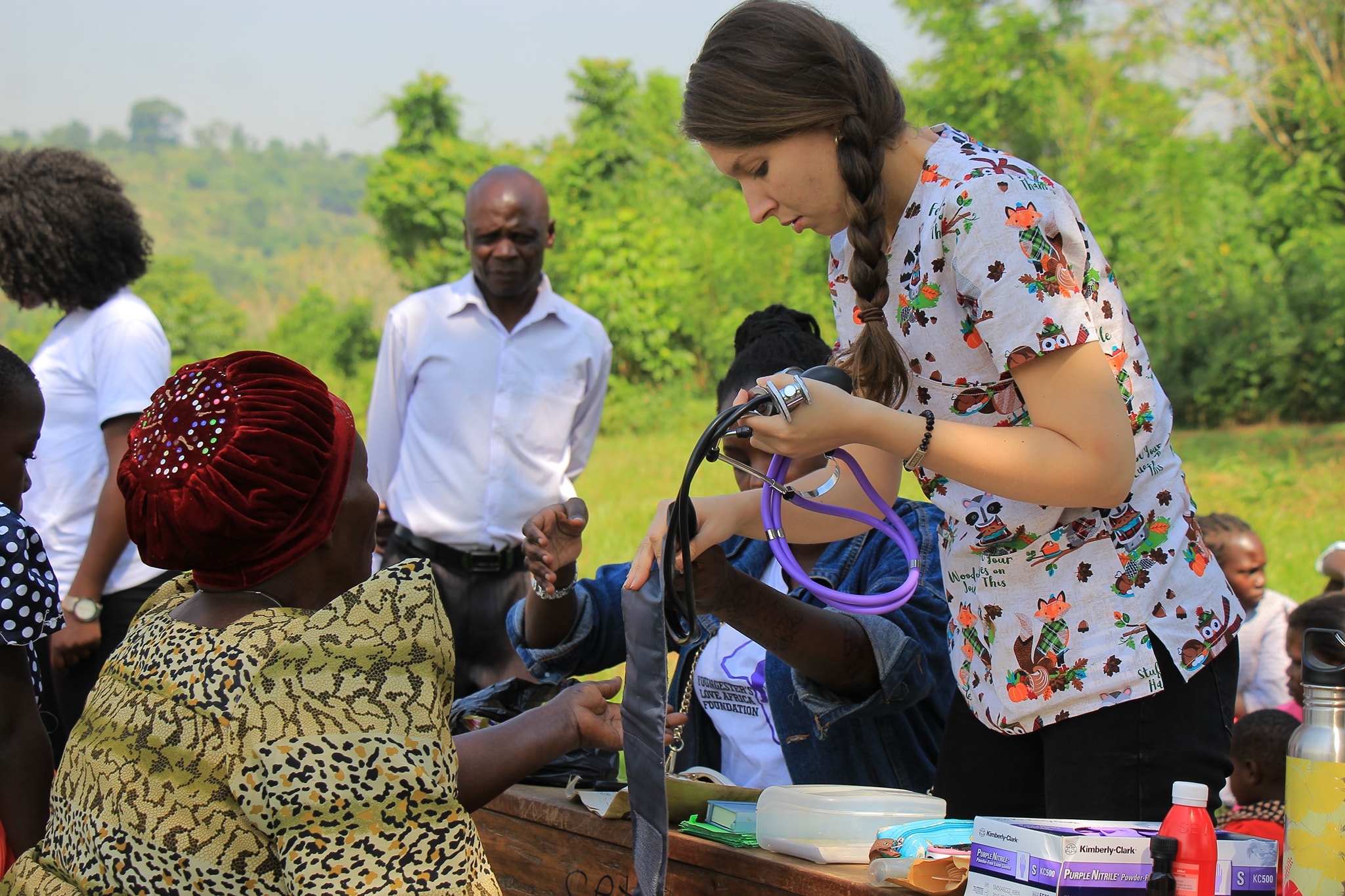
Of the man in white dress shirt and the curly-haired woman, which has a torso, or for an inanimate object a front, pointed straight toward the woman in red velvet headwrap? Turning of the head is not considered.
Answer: the man in white dress shirt

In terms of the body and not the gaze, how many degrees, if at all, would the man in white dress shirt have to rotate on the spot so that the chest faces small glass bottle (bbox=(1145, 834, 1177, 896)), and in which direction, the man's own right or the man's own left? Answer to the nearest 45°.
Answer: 0° — they already face it

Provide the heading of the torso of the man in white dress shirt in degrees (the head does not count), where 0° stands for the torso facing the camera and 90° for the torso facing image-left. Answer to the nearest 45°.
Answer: approximately 0°

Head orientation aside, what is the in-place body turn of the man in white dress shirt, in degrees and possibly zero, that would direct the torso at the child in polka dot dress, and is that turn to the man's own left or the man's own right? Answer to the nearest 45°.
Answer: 0° — they already face them

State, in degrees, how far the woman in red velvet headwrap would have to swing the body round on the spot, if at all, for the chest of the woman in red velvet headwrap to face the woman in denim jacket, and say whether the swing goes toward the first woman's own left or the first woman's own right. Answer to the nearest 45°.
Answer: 0° — they already face them

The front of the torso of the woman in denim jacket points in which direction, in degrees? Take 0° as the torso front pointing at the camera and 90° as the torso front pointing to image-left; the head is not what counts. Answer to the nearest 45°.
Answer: approximately 45°

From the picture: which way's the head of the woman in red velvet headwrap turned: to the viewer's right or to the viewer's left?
to the viewer's right

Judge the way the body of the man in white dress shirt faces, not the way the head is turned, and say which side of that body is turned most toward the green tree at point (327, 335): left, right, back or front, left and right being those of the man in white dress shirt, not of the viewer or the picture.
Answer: back

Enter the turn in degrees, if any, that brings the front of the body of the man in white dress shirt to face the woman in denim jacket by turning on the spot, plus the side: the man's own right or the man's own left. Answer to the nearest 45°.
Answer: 0° — they already face them

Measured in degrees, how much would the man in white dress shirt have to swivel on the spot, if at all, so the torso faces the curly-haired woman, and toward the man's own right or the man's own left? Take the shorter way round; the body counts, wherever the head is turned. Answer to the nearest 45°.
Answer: approximately 45° to the man's own right

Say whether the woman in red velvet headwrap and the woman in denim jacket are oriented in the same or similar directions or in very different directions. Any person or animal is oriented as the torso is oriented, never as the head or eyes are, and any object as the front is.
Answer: very different directions
